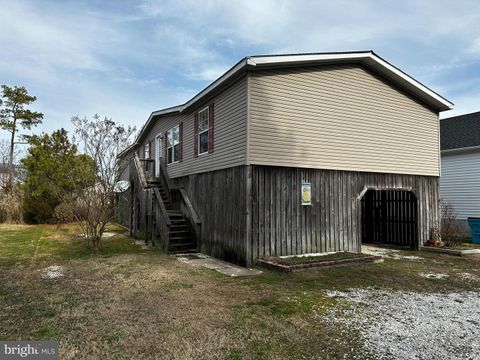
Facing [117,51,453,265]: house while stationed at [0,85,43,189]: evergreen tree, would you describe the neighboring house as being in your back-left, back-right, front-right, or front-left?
front-left

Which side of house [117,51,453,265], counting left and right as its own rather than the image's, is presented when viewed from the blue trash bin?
back

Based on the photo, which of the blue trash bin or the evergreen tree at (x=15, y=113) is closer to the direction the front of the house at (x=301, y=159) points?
the evergreen tree

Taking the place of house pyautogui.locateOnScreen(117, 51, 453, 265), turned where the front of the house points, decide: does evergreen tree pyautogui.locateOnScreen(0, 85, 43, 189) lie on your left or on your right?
on your right

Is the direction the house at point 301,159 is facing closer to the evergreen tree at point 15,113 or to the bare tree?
the bare tree

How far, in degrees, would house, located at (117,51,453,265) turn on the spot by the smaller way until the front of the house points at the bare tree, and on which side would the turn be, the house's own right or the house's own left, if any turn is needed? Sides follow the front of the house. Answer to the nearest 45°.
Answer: approximately 45° to the house's own right

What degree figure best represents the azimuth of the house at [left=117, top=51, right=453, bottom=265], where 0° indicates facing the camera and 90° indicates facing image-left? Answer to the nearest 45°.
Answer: approximately 45°

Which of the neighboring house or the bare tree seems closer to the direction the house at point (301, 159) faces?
the bare tree

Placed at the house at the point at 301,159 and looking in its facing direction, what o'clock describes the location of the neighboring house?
The neighboring house is roughly at 6 o'clock from the house.

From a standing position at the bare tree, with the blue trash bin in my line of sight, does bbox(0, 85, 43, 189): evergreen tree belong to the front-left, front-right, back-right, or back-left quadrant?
back-left

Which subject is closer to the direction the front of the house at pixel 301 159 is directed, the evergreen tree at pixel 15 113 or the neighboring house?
the evergreen tree
